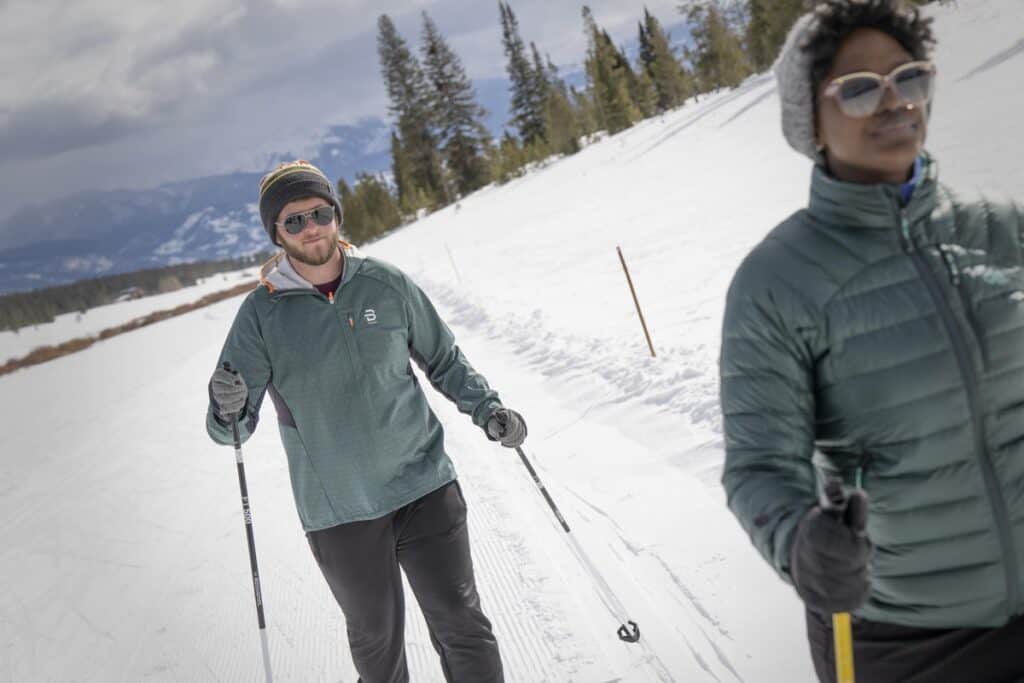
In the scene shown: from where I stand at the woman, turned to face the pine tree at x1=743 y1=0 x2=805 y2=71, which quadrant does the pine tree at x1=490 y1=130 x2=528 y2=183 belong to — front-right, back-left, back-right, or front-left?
front-left

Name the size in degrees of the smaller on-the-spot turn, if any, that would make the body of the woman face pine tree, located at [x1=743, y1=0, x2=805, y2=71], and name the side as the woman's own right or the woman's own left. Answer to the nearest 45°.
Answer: approximately 135° to the woman's own left

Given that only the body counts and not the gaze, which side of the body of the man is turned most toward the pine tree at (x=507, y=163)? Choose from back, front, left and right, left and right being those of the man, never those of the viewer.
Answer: back

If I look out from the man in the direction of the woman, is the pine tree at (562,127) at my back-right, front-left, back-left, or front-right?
back-left

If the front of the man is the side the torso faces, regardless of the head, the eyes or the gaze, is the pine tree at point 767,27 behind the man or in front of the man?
behind

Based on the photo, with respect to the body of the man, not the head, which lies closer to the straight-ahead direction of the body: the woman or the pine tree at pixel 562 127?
the woman

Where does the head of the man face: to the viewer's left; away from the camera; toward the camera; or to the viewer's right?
toward the camera

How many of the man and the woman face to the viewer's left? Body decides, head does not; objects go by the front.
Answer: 0

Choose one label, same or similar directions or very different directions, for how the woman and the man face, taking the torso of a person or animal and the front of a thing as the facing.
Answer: same or similar directions

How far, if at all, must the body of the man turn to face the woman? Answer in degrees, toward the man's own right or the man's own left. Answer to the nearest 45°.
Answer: approximately 45° to the man's own left

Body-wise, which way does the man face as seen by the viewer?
toward the camera

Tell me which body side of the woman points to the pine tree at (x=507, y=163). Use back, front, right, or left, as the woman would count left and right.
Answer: back
